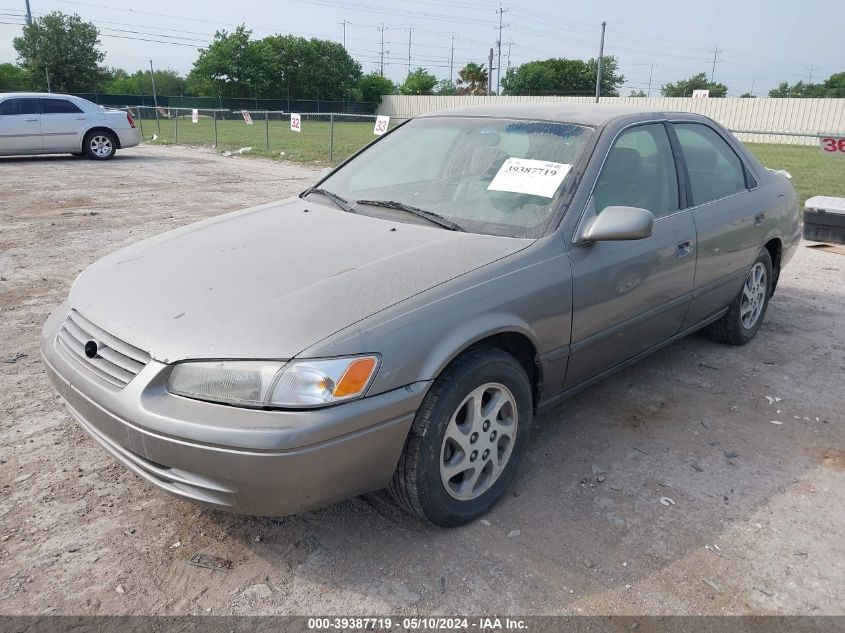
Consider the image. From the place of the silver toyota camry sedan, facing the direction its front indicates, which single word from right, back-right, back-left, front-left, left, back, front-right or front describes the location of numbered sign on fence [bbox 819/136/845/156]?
back

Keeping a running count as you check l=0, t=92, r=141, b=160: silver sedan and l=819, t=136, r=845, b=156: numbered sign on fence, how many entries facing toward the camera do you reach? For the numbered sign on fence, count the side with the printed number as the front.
1

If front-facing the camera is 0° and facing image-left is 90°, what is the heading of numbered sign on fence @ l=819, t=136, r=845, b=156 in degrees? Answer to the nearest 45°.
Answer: approximately 0°

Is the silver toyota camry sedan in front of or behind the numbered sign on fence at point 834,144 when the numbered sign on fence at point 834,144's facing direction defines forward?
in front

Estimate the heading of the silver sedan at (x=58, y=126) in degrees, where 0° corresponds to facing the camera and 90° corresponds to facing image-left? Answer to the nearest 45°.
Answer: approximately 90°

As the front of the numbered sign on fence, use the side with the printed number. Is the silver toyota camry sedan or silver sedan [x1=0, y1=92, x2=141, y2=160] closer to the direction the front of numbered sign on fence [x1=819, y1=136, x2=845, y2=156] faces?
the silver toyota camry sedan
